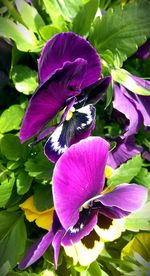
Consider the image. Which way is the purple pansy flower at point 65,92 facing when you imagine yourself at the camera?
facing the viewer and to the right of the viewer
